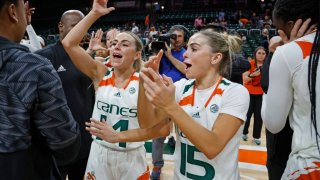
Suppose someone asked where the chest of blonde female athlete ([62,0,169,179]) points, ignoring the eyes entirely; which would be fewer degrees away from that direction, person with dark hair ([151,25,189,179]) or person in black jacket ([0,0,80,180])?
the person in black jacket

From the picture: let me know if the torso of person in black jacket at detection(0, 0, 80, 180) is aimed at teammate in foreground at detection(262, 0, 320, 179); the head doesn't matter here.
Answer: no

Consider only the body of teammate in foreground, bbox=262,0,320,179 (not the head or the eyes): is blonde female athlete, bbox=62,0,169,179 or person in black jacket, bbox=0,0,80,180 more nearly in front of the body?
the blonde female athlete

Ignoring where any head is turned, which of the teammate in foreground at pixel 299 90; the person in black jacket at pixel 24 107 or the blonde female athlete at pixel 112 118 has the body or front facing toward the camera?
the blonde female athlete

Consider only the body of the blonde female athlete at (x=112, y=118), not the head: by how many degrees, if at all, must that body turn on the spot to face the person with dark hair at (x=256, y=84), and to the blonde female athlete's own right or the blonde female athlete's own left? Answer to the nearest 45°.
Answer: approximately 135° to the blonde female athlete's own left

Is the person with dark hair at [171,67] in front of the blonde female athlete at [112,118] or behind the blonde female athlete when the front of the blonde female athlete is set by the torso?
behind

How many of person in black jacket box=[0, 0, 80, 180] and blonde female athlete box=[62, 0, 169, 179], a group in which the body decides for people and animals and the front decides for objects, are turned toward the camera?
1

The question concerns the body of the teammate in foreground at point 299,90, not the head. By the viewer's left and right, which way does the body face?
facing away from the viewer and to the left of the viewer

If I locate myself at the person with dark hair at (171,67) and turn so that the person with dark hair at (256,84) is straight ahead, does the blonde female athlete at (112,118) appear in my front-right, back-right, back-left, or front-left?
back-right

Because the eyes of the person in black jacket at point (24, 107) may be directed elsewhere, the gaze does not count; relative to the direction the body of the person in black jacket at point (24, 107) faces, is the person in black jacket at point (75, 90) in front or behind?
in front

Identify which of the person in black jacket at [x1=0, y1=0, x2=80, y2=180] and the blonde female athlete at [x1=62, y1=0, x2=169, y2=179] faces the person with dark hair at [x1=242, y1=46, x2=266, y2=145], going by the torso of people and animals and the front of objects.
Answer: the person in black jacket

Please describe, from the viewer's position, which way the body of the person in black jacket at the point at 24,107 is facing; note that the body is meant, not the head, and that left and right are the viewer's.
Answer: facing away from the viewer and to the right of the viewer

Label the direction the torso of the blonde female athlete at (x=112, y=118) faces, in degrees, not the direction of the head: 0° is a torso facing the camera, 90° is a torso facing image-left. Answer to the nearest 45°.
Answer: approximately 0°

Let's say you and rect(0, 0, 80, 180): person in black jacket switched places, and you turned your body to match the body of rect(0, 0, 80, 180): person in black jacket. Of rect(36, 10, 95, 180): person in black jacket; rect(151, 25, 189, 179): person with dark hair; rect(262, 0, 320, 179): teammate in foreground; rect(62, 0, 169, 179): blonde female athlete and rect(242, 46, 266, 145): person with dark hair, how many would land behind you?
0

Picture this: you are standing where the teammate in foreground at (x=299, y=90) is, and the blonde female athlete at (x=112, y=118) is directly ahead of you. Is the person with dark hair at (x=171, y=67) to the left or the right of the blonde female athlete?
right

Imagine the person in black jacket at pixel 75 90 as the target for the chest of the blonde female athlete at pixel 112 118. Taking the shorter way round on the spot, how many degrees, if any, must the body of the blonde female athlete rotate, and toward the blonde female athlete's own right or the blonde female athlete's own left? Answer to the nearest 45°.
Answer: approximately 135° to the blonde female athlete's own right

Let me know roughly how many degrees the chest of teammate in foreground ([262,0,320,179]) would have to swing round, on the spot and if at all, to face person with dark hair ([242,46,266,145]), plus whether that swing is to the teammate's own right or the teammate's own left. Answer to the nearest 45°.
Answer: approximately 45° to the teammate's own right

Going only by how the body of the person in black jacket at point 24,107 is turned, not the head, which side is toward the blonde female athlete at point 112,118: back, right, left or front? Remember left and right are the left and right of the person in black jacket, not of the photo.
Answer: front
